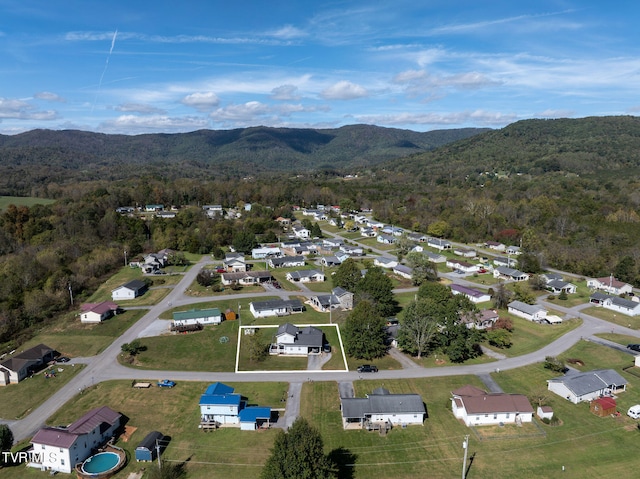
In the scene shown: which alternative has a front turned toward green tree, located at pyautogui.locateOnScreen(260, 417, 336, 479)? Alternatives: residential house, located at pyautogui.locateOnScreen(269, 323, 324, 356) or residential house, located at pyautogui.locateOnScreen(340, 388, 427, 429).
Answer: residential house, located at pyautogui.locateOnScreen(269, 323, 324, 356)

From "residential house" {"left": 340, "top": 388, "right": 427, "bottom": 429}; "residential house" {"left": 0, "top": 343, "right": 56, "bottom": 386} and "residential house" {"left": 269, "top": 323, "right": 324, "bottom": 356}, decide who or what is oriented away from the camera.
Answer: "residential house" {"left": 340, "top": 388, "right": 427, "bottom": 429}

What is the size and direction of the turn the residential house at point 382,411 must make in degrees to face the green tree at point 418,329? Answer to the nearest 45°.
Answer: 0° — it already faces it

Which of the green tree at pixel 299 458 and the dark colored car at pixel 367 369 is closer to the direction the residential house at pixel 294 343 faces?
the green tree

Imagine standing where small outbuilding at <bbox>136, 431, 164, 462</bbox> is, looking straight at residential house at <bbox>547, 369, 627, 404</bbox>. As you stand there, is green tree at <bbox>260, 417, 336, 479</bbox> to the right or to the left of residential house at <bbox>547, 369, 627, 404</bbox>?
right

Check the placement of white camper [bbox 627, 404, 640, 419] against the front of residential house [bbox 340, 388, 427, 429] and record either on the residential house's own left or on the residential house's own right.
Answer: on the residential house's own right

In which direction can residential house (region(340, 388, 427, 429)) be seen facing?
away from the camera

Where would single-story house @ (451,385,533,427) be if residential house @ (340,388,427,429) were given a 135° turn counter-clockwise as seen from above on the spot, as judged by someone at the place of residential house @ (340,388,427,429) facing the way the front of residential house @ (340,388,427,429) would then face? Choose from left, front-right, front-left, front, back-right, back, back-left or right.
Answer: back-left

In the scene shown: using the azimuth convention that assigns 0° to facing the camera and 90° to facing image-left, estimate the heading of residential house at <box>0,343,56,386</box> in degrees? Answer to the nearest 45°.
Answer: approximately 315°
